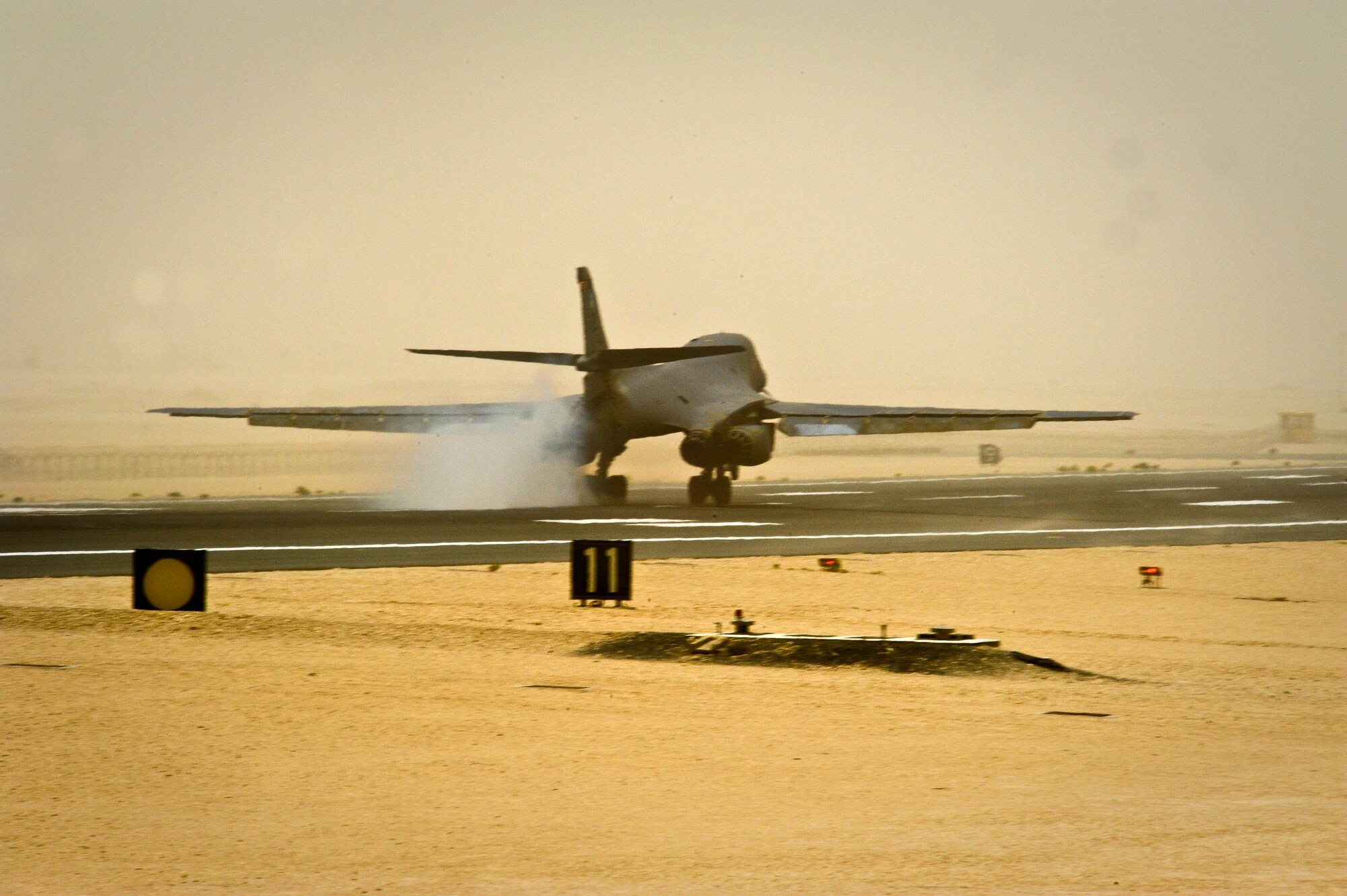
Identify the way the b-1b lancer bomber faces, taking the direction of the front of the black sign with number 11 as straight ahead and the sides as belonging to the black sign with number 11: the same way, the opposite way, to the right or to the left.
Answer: the opposite way

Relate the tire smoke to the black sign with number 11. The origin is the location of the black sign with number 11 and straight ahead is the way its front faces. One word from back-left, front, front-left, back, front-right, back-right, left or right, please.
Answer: back

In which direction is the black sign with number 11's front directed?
toward the camera

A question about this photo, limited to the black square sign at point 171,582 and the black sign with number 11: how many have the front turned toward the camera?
2

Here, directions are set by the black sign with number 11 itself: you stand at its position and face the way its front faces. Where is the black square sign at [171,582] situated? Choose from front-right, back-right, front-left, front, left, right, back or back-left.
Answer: right

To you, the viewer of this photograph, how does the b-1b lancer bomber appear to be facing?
facing away from the viewer

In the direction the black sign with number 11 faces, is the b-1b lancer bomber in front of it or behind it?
behind

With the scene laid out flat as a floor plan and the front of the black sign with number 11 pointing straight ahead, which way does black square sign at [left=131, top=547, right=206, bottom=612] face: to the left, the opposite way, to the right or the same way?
the same way

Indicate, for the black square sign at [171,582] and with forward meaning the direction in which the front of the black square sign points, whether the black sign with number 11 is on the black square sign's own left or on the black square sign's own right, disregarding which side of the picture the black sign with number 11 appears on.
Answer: on the black square sign's own left

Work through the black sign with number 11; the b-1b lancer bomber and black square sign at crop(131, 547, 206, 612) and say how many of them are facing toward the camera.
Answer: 2

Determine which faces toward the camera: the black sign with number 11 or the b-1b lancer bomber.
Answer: the black sign with number 11

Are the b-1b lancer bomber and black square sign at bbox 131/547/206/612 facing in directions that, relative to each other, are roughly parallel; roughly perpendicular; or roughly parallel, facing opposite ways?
roughly parallel, facing opposite ways
